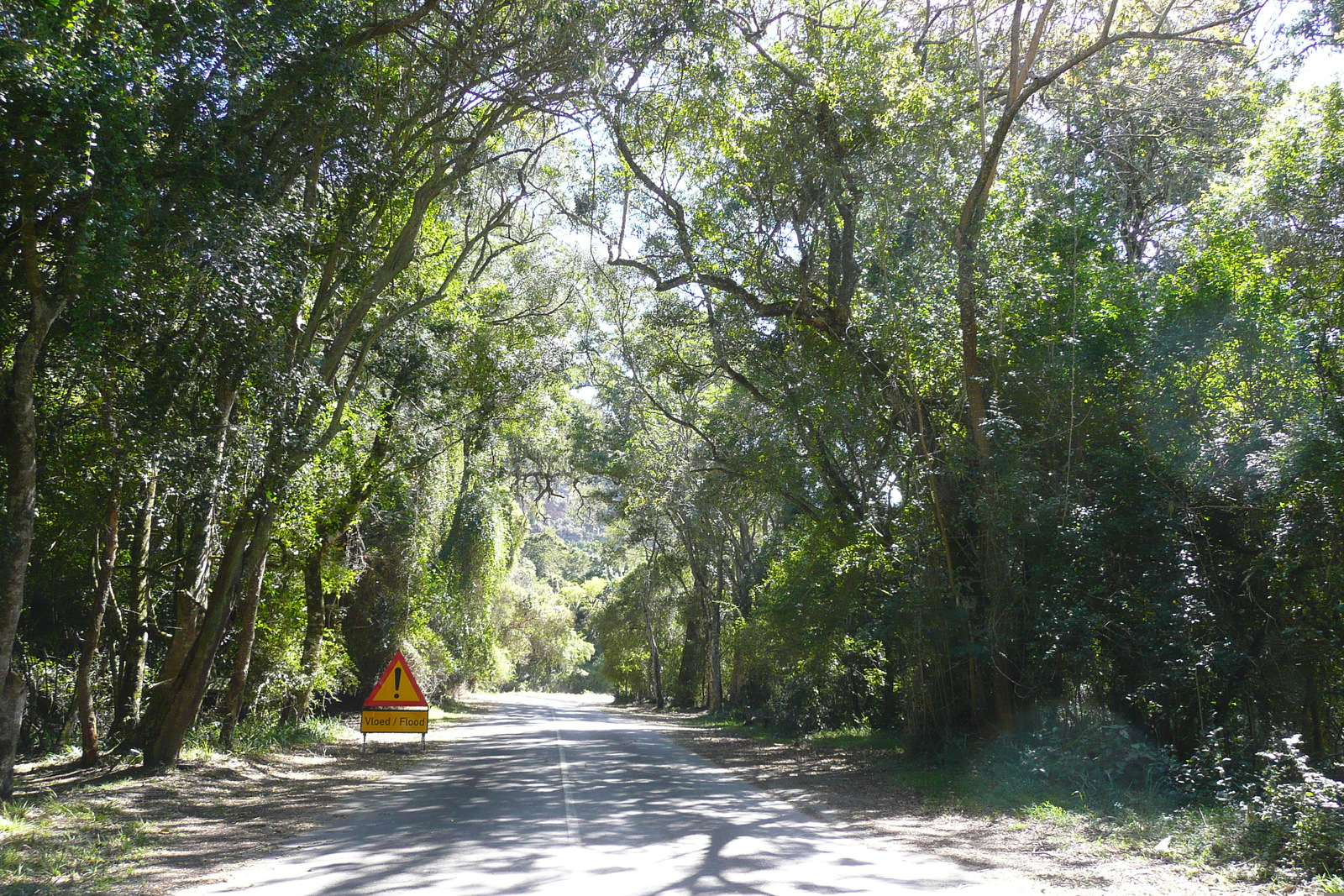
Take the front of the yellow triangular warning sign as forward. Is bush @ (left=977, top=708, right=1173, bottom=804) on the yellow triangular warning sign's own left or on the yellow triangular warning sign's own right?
on the yellow triangular warning sign's own left

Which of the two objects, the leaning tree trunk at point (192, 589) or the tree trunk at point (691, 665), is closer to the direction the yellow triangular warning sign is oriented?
the leaning tree trunk

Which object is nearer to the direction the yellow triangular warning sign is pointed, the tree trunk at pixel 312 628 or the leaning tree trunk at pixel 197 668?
the leaning tree trunk

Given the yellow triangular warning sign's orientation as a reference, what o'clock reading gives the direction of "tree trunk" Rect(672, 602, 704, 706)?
The tree trunk is roughly at 7 o'clock from the yellow triangular warning sign.

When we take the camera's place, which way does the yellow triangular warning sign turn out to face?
facing the viewer

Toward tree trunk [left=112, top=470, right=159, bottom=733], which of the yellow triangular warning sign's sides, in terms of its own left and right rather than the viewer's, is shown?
right

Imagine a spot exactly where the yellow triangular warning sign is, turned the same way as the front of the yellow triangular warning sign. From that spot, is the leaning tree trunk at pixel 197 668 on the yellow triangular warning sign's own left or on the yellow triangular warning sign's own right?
on the yellow triangular warning sign's own right

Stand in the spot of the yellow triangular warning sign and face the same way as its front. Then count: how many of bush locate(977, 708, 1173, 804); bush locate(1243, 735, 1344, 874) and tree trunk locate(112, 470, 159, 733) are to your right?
1

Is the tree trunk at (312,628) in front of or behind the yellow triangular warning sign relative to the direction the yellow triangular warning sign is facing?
behind

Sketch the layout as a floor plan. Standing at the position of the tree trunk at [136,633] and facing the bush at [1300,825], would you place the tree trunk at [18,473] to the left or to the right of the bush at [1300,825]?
right

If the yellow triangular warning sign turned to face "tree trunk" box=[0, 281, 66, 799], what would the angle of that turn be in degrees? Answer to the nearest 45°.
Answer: approximately 45° to its right

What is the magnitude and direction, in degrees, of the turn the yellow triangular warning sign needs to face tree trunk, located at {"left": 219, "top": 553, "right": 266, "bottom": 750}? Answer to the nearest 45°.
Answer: approximately 90° to its right

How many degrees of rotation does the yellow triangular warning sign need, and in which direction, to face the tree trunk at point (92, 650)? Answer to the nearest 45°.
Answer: approximately 45° to its right

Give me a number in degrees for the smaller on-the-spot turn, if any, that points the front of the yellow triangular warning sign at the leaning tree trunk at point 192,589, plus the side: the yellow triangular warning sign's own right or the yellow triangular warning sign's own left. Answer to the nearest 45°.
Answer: approximately 90° to the yellow triangular warning sign's own right

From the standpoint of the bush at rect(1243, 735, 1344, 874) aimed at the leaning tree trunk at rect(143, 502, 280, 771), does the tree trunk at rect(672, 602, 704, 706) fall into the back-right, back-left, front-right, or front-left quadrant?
front-right
